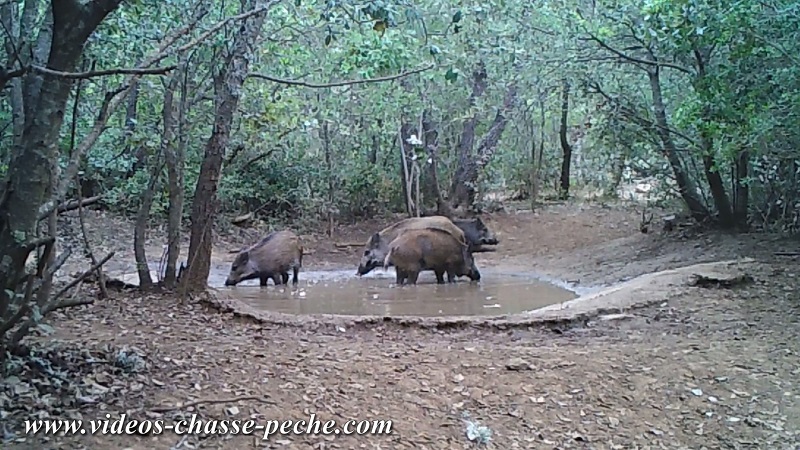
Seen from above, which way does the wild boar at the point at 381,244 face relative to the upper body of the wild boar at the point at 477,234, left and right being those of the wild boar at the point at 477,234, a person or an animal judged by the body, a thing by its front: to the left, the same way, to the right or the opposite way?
the opposite way

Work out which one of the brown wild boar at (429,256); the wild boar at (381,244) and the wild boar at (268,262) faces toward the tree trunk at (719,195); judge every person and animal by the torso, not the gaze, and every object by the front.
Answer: the brown wild boar

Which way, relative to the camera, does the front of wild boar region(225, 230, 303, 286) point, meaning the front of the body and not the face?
to the viewer's left

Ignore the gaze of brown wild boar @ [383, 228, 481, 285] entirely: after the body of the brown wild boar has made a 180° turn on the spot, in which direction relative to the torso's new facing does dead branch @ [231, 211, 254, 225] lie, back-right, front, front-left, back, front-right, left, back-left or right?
front-right

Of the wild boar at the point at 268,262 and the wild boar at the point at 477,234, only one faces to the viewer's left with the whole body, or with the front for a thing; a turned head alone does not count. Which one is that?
the wild boar at the point at 268,262

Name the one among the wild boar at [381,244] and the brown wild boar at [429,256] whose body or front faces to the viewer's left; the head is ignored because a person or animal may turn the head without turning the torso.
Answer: the wild boar

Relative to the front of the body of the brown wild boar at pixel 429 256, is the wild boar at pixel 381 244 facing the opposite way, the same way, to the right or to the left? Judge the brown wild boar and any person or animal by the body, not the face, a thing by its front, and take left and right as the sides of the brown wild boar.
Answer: the opposite way

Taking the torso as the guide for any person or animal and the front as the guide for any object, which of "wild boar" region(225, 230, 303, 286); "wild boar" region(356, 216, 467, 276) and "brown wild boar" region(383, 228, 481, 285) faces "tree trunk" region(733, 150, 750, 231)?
the brown wild boar

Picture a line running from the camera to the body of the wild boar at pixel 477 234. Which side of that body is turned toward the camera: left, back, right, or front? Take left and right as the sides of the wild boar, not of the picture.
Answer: right

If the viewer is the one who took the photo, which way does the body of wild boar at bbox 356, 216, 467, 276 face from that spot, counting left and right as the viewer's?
facing to the left of the viewer

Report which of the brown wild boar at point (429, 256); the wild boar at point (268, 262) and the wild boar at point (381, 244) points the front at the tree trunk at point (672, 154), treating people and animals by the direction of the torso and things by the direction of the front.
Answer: the brown wild boar
